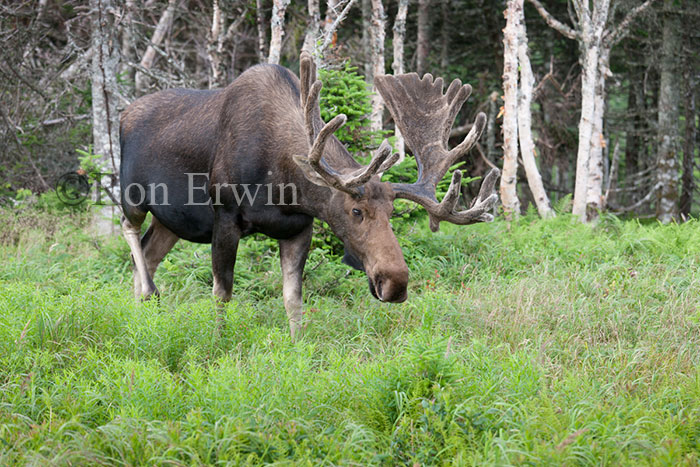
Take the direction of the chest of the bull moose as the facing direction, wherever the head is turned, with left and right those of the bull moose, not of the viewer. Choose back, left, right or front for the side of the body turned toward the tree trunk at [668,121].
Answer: left

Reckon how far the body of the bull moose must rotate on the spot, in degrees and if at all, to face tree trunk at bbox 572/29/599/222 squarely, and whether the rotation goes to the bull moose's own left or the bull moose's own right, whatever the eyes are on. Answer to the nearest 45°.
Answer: approximately 90° to the bull moose's own left

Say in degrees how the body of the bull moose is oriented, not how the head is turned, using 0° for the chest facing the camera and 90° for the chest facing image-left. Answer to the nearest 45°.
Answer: approximately 315°

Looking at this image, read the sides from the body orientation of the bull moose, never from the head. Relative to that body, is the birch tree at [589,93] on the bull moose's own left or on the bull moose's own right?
on the bull moose's own left

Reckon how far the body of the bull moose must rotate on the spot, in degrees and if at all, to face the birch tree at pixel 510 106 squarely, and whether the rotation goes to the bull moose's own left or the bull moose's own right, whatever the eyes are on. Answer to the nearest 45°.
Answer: approximately 90° to the bull moose's own left

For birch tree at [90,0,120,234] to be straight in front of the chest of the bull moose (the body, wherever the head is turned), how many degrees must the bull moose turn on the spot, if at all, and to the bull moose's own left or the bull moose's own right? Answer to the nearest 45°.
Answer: approximately 180°

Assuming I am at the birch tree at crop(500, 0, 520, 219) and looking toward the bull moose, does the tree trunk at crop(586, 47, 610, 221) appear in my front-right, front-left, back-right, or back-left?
back-left
